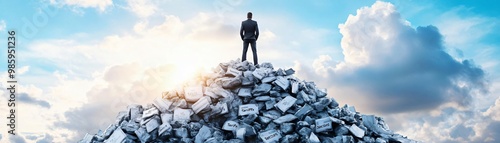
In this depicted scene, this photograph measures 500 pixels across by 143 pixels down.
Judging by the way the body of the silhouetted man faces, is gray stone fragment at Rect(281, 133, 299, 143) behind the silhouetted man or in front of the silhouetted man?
behind

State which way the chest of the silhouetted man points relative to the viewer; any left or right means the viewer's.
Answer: facing away from the viewer
